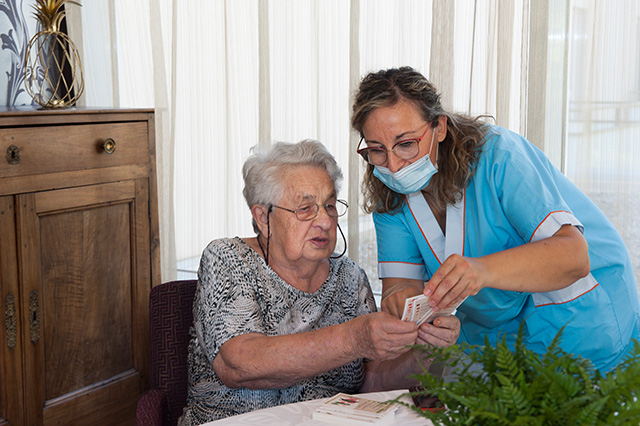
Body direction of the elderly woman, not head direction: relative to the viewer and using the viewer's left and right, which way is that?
facing the viewer and to the right of the viewer

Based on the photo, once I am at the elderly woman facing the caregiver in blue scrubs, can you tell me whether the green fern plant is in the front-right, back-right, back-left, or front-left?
front-right

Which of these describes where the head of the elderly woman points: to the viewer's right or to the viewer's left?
to the viewer's right

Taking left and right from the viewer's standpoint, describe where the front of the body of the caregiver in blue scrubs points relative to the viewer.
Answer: facing the viewer and to the left of the viewer

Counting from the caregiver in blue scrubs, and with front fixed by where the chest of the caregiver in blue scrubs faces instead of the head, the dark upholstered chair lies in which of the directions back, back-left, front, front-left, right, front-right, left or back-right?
front-right

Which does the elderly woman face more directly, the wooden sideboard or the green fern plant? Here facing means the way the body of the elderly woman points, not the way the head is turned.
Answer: the green fern plant

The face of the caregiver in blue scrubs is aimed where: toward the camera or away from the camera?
toward the camera

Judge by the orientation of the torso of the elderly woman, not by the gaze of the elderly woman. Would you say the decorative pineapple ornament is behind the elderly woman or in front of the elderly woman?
behind

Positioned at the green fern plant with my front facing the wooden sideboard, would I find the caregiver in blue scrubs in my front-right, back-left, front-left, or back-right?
front-right

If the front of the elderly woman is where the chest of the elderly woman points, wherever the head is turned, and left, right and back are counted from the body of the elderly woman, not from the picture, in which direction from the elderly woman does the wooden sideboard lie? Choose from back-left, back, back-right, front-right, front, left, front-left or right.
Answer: back

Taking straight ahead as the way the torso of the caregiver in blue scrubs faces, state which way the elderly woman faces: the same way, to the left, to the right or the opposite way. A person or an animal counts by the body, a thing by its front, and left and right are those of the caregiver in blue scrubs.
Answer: to the left

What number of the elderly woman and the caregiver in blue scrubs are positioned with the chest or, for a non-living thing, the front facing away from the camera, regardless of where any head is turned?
0
